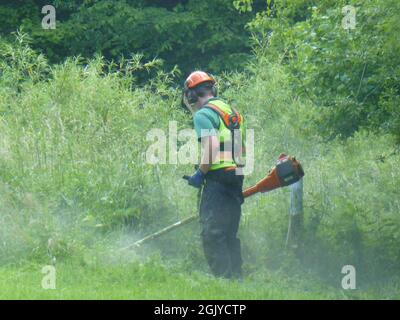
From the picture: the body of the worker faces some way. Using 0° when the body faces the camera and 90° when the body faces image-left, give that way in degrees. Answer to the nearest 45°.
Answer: approximately 135°
